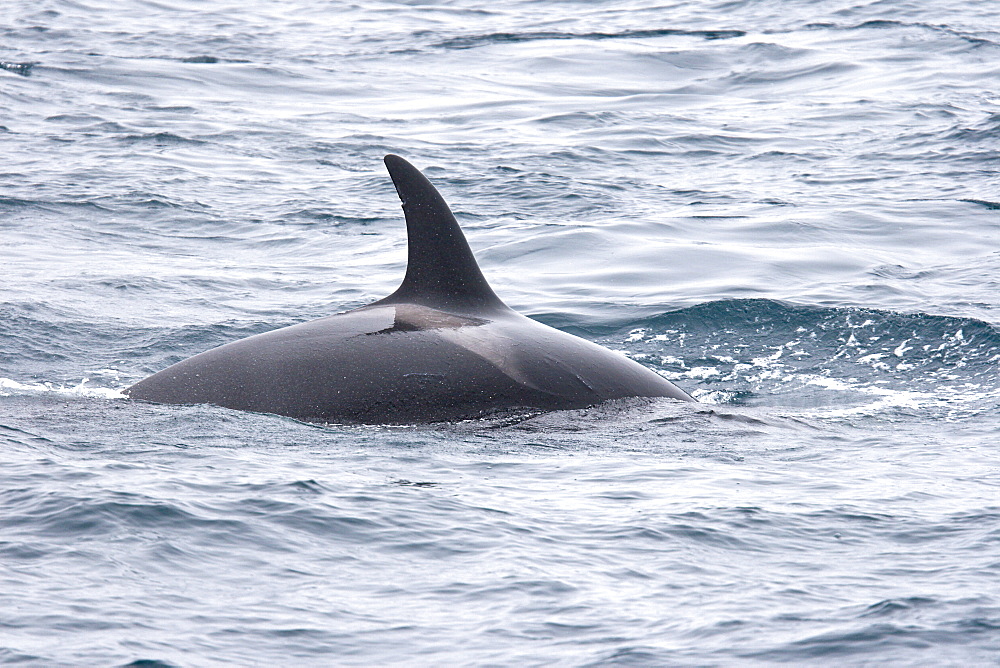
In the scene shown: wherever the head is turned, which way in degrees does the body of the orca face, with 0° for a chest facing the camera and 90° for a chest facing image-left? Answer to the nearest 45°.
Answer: approximately 270°
